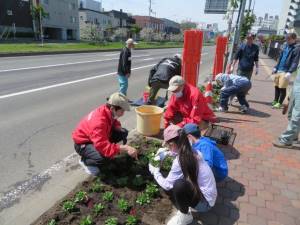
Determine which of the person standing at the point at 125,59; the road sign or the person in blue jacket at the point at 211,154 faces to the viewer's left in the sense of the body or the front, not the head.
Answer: the person in blue jacket

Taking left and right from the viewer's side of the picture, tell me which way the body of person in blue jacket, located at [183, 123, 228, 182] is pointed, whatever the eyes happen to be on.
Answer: facing to the left of the viewer

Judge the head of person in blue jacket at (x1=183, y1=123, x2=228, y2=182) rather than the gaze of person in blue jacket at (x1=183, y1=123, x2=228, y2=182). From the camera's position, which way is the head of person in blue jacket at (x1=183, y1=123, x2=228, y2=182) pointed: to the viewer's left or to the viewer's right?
to the viewer's left

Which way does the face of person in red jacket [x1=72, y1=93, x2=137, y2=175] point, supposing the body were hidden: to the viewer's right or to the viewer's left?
to the viewer's right

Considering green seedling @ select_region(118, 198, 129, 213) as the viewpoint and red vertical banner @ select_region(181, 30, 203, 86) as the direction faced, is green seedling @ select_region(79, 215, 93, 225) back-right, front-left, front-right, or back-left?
back-left

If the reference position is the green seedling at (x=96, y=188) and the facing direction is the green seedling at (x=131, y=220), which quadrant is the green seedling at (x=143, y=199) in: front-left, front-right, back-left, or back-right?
front-left

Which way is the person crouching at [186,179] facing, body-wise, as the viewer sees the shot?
to the viewer's left

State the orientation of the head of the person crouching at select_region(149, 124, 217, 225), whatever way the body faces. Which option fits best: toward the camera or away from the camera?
away from the camera

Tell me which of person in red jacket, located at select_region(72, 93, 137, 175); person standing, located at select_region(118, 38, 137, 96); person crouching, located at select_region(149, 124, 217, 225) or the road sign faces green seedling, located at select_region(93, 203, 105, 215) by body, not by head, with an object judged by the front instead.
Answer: the person crouching

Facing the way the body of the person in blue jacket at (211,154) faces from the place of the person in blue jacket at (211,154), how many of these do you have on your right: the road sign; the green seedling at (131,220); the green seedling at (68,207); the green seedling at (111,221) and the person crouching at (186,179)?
1

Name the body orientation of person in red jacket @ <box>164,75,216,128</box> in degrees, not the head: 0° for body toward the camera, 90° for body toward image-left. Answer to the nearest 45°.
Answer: approximately 45°

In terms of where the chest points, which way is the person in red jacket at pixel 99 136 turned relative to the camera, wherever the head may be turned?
to the viewer's right
